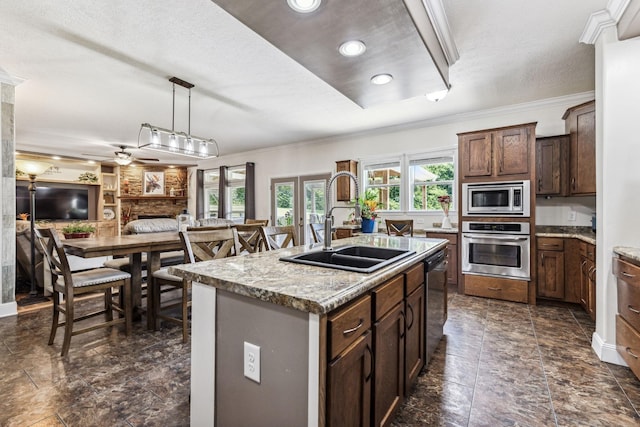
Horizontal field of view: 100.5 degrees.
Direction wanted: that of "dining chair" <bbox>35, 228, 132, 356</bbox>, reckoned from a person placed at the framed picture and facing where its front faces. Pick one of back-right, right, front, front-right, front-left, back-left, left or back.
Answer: front

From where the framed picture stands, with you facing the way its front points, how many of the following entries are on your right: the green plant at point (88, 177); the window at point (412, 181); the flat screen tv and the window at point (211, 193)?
2

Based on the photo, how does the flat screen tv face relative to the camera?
toward the camera

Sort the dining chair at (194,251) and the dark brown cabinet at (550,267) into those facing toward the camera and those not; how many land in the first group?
1

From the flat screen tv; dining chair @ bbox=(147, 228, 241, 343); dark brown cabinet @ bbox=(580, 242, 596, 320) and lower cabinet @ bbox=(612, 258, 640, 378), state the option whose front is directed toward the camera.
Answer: the flat screen tv

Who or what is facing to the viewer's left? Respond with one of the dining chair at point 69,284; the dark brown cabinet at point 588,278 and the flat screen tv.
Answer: the dark brown cabinet

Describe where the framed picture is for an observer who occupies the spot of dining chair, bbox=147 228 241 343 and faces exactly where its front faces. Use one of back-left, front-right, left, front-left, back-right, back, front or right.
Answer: front-right

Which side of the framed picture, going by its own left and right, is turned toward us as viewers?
front

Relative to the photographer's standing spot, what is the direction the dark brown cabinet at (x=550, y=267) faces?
facing the viewer

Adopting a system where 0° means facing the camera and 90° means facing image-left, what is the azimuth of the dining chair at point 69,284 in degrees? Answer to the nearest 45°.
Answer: approximately 225°

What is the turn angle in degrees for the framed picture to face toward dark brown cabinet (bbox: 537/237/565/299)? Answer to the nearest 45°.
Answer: approximately 45° to its left

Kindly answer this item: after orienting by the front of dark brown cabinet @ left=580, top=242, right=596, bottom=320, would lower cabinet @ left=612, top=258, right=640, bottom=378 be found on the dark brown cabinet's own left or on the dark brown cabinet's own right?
on the dark brown cabinet's own left

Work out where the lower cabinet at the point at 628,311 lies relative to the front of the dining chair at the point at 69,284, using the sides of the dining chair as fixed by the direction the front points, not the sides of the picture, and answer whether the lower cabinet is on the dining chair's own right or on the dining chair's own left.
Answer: on the dining chair's own right
